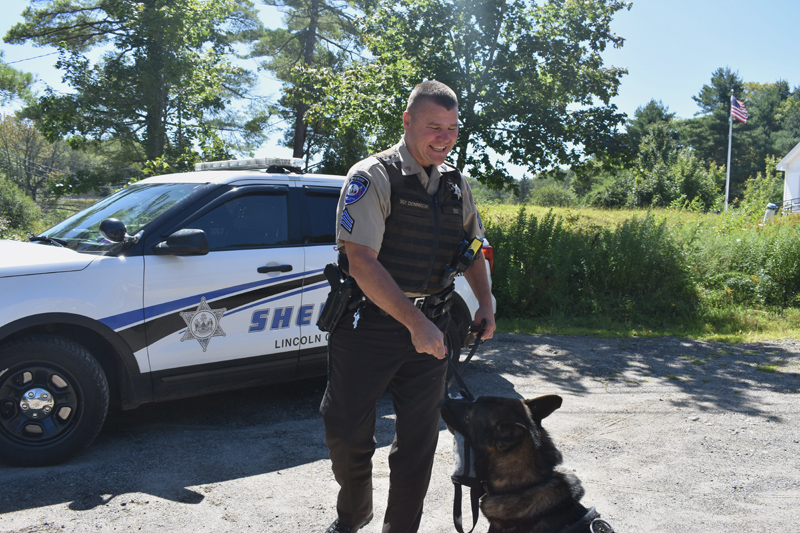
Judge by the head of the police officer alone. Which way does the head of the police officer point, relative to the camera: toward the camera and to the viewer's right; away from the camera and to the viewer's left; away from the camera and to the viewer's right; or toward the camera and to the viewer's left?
toward the camera and to the viewer's right

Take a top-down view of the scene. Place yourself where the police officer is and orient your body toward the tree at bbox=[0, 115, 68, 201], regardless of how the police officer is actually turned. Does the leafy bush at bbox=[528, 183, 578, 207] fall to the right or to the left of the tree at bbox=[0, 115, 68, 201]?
right

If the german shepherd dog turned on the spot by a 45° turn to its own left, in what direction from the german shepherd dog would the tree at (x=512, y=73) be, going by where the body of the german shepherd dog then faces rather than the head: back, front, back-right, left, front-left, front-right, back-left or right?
back-right

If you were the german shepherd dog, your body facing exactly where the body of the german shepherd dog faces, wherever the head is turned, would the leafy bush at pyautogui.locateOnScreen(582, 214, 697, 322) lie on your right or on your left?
on your right

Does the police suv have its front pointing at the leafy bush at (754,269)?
no

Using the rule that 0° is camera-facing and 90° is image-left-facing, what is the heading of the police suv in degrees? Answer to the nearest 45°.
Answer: approximately 45°

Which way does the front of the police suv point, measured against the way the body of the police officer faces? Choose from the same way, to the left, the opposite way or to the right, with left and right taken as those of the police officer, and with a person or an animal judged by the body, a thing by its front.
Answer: to the right

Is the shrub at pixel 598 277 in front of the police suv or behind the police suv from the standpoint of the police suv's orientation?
behind

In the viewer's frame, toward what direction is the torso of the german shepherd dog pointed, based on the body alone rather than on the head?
to the viewer's left

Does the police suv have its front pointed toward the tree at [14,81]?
no

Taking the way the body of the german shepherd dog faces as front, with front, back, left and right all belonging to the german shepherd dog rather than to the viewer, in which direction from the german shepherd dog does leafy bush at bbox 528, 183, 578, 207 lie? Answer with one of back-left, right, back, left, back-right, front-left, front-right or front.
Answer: right

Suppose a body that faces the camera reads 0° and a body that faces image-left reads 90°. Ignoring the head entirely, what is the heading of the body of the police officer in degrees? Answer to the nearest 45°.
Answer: approximately 315°
